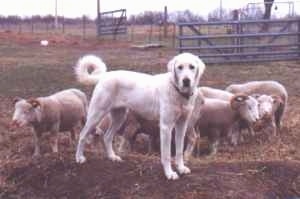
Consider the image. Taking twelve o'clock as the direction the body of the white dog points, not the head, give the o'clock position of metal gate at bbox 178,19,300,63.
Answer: The metal gate is roughly at 8 o'clock from the white dog.

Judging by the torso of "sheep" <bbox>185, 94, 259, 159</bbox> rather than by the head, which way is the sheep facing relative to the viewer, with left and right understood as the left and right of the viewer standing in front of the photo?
facing to the right of the viewer

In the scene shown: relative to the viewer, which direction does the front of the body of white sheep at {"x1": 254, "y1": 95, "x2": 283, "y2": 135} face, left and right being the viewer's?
facing the viewer and to the left of the viewer

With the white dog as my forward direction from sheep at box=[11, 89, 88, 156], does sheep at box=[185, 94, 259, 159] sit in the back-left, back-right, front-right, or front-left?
front-left

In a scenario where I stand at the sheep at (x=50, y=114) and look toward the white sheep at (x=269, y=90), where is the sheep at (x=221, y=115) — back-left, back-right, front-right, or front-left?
front-right

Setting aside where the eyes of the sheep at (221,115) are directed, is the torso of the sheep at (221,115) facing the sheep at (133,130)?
no

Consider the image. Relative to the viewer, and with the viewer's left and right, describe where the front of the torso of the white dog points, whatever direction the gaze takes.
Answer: facing the viewer and to the right of the viewer
